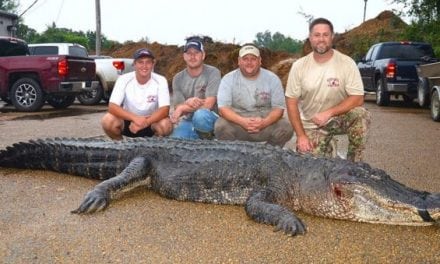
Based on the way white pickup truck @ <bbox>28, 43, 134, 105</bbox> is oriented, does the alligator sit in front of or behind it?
behind

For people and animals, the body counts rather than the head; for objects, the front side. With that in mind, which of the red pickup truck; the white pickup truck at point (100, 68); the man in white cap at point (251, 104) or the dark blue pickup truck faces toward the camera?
the man in white cap

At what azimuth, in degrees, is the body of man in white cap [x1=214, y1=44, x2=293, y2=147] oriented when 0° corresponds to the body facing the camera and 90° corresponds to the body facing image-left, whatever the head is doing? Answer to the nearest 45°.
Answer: approximately 0°

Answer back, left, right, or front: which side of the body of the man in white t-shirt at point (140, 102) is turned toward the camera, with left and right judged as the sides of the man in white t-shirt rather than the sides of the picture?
front

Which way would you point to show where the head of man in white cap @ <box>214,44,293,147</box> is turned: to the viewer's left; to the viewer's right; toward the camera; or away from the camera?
toward the camera

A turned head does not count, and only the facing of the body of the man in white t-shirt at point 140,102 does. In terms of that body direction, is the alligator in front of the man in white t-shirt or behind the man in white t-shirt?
in front

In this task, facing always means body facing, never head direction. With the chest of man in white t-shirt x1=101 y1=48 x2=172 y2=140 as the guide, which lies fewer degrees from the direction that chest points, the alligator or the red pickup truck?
the alligator

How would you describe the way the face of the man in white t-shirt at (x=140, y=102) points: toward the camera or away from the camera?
toward the camera

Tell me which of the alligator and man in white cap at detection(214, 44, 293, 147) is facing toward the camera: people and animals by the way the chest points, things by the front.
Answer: the man in white cap

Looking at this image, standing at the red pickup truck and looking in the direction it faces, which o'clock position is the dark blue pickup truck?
The dark blue pickup truck is roughly at 5 o'clock from the red pickup truck.
